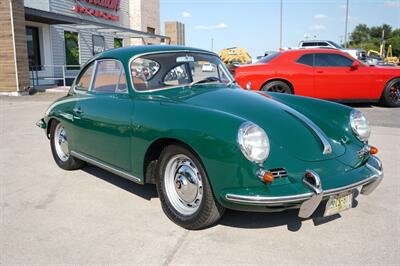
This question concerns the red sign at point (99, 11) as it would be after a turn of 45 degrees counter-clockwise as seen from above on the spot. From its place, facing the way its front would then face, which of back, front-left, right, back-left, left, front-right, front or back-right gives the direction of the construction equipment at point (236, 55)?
front-left

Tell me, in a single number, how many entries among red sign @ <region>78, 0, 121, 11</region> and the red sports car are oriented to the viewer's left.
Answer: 0

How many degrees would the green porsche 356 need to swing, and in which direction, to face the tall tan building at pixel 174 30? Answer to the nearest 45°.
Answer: approximately 135° to its left

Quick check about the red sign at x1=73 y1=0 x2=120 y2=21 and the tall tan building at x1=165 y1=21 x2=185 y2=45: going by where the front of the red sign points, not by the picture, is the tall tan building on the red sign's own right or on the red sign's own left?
on the red sign's own left

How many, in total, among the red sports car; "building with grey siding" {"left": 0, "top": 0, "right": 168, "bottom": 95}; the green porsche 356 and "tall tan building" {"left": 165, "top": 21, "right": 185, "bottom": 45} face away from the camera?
0

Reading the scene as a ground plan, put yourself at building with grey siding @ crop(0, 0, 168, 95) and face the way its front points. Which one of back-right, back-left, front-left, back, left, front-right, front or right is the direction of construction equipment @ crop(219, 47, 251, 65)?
left

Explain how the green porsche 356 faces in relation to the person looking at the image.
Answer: facing the viewer and to the right of the viewer

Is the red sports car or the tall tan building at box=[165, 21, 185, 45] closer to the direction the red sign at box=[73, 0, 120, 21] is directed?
the red sports car

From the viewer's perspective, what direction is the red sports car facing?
to the viewer's right

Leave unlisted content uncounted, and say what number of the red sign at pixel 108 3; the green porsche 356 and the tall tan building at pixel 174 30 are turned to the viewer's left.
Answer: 0

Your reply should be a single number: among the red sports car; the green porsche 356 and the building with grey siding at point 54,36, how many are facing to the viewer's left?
0
